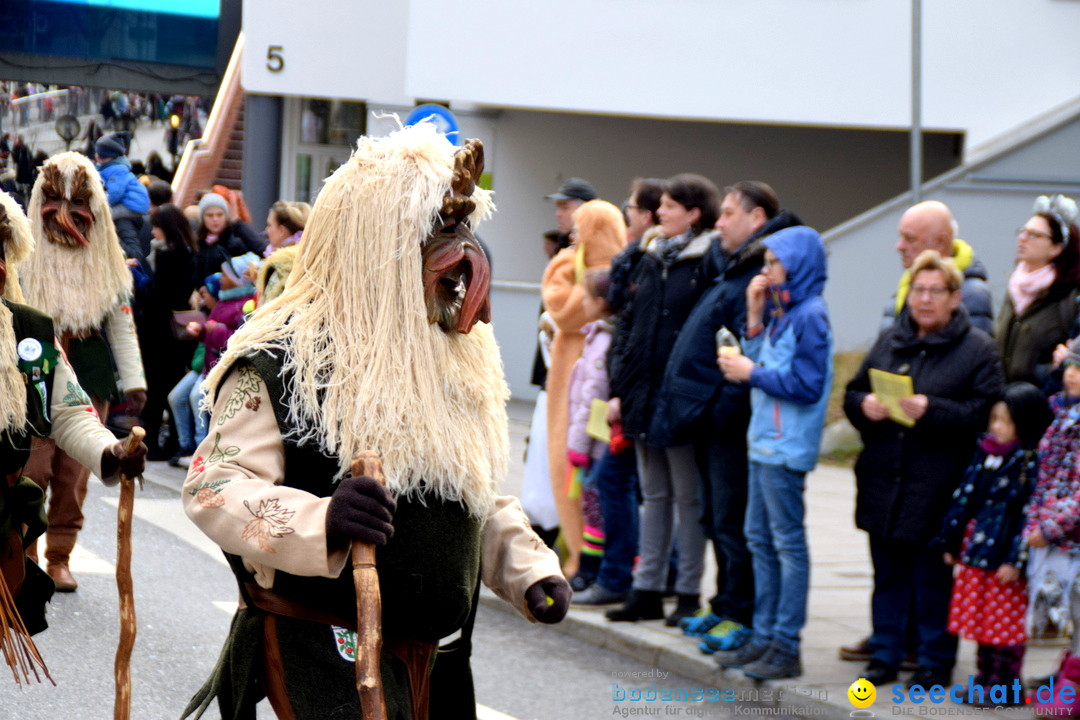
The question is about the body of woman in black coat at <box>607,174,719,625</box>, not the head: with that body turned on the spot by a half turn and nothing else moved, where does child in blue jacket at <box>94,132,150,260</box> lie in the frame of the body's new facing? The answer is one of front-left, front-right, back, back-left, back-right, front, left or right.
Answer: left

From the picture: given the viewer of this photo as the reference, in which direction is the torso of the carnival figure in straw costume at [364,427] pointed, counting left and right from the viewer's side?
facing the viewer and to the right of the viewer

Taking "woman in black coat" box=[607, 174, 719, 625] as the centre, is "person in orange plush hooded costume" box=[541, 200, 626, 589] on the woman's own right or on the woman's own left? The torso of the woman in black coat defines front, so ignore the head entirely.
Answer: on the woman's own right

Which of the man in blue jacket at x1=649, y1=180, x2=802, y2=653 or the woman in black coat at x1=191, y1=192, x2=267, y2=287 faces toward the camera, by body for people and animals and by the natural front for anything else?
the woman in black coat

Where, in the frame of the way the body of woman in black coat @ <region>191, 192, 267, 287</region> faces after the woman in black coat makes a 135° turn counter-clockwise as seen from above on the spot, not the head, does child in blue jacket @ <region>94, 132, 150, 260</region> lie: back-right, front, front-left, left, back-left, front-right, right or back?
left

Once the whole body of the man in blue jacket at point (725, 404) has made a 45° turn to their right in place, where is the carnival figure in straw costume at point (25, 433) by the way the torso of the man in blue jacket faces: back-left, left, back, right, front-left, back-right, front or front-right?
left

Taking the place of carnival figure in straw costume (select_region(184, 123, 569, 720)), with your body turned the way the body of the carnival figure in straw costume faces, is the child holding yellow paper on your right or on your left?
on your left

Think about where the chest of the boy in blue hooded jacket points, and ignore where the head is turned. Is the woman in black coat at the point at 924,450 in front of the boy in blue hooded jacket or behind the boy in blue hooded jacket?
behind

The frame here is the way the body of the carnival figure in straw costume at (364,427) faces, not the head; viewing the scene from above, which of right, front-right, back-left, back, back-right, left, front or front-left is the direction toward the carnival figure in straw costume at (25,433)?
back

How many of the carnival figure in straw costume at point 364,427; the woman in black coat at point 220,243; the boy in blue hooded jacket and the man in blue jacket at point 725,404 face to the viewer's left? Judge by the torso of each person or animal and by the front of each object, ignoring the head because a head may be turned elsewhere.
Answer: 2

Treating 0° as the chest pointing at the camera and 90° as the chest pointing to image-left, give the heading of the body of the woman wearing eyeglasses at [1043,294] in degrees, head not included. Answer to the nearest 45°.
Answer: approximately 45°

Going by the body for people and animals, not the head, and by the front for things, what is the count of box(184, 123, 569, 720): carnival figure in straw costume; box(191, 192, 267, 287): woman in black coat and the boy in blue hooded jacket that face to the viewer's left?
1

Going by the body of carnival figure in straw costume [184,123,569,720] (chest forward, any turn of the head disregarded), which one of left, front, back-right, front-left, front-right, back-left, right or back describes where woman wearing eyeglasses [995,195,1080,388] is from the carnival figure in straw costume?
left

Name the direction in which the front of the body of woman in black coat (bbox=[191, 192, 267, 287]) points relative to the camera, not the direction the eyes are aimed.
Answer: toward the camera

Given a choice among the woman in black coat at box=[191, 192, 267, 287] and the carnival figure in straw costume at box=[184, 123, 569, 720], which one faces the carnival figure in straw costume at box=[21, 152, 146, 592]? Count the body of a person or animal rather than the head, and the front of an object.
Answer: the woman in black coat

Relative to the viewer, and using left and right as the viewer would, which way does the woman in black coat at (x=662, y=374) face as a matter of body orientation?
facing the viewer and to the left of the viewer

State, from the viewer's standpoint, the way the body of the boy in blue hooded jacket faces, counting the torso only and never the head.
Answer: to the viewer's left

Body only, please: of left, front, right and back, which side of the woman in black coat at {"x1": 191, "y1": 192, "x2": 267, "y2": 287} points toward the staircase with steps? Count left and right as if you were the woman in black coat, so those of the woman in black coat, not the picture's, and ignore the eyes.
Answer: back

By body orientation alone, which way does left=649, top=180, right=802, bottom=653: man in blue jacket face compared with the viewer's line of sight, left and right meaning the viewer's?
facing to the left of the viewer

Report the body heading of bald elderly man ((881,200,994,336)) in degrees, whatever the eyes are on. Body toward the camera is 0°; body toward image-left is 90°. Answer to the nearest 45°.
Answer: approximately 45°
